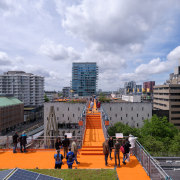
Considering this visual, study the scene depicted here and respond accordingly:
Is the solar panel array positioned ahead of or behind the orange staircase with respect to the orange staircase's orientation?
ahead

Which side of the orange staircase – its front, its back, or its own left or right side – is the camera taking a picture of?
front

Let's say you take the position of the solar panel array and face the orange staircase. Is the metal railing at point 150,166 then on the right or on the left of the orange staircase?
right

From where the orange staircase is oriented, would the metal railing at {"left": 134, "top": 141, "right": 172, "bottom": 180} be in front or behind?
in front
